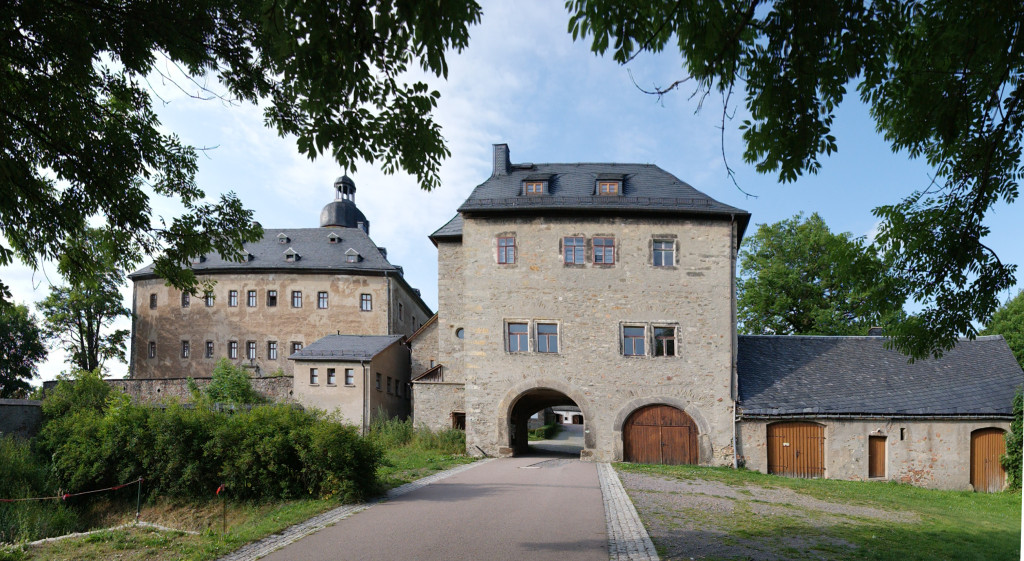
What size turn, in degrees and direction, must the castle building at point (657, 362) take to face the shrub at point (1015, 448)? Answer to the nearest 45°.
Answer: approximately 90° to its left

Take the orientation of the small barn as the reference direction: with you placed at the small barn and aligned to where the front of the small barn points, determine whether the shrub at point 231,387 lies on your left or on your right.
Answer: on your right

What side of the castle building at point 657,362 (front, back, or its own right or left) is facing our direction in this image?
front

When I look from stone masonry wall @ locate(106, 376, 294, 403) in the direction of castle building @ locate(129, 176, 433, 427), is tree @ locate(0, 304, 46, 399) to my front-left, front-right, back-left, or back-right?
front-left

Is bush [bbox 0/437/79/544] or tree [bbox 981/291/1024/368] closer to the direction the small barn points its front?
the bush

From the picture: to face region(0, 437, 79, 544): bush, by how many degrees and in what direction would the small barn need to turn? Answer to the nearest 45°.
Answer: approximately 45° to its right
